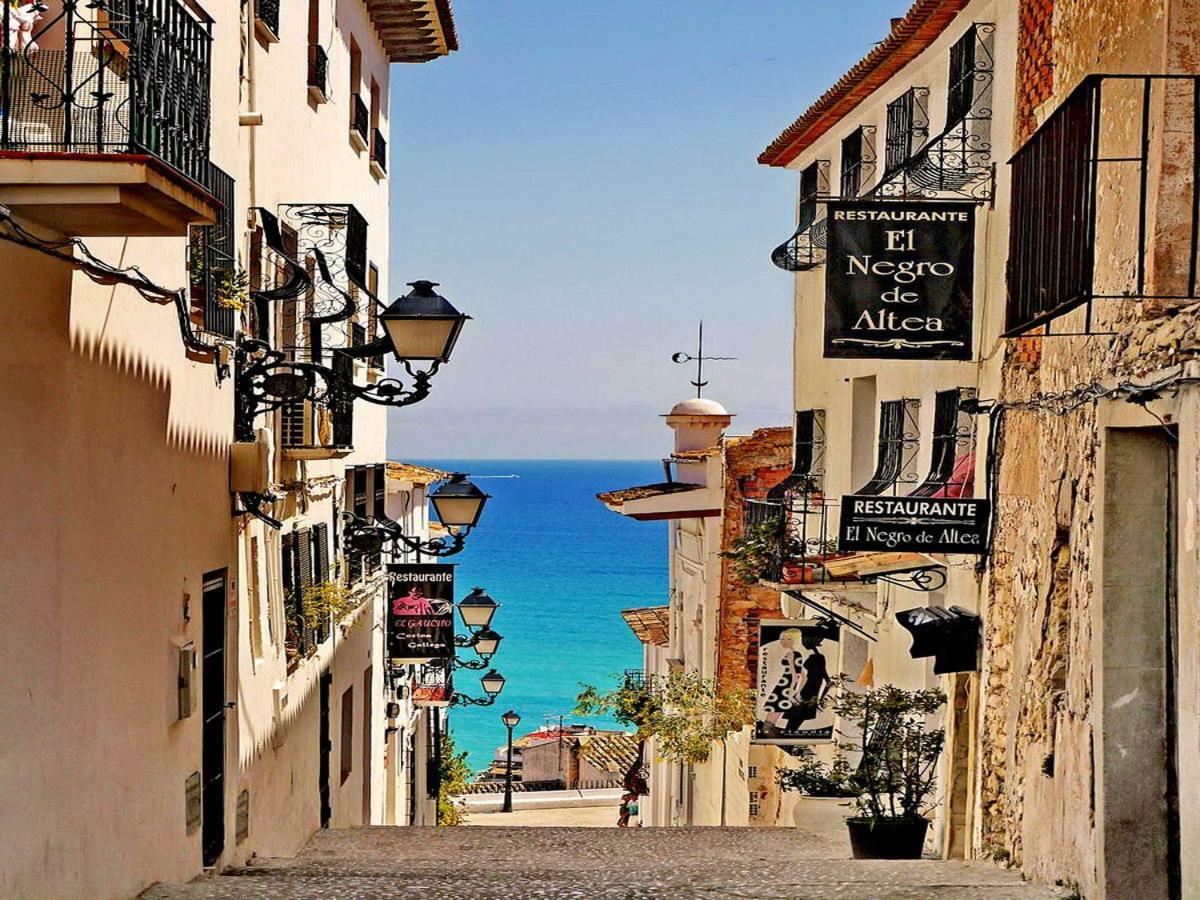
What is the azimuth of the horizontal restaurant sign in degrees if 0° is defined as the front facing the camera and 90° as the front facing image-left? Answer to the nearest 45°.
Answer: approximately 0°

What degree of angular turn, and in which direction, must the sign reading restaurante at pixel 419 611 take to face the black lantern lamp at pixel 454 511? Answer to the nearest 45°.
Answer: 0° — it already faces it

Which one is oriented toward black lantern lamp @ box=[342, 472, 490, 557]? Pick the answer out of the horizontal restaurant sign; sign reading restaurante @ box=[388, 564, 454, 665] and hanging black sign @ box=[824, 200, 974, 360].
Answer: the sign reading restaurante

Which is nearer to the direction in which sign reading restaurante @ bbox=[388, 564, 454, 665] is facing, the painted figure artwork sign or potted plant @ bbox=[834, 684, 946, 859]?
the potted plant

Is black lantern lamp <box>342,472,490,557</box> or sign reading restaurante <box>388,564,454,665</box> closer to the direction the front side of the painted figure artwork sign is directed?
the black lantern lamp

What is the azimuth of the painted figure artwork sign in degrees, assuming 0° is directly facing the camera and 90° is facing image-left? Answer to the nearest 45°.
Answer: approximately 0°
